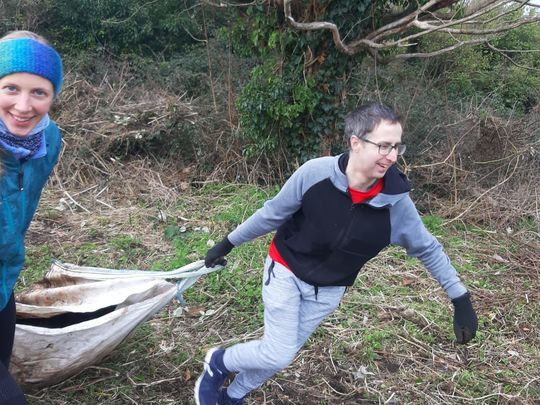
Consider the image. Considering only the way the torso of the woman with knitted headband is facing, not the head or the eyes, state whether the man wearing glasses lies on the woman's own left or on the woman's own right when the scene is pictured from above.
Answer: on the woman's own left

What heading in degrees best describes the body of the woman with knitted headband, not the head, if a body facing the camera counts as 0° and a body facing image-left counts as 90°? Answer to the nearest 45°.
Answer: approximately 0°
